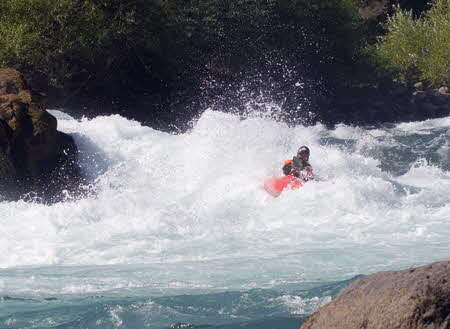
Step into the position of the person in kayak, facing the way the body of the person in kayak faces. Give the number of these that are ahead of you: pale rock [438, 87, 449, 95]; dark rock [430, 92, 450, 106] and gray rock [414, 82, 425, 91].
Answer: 0

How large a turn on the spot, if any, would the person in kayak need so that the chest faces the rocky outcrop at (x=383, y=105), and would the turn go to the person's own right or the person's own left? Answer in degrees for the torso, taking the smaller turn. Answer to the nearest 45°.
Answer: approximately 135° to the person's own right

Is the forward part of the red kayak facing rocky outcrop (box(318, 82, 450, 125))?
no

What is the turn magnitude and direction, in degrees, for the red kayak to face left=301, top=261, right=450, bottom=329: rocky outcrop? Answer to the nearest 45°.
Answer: approximately 45° to its left

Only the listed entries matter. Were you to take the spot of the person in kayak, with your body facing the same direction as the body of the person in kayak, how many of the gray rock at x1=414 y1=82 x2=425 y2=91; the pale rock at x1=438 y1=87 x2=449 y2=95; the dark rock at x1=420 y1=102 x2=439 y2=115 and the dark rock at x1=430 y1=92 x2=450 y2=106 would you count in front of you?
0

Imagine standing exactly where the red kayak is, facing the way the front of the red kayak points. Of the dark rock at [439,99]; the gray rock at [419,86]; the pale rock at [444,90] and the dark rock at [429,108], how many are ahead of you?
0

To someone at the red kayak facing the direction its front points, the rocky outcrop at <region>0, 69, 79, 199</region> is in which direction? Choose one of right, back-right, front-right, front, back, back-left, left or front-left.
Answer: front-right

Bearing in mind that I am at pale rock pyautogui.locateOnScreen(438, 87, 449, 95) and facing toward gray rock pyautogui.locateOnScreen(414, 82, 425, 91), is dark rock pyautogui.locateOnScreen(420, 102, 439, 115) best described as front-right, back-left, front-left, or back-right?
front-left

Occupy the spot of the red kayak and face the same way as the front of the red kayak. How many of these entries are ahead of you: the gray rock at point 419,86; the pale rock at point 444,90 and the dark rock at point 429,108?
0

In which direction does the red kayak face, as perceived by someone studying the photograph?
facing the viewer and to the left of the viewer

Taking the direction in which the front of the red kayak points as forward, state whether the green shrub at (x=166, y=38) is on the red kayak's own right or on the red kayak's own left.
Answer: on the red kayak's own right
